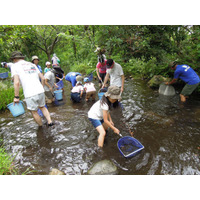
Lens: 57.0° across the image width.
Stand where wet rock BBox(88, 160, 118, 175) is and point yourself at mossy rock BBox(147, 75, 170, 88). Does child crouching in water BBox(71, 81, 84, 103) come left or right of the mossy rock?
left

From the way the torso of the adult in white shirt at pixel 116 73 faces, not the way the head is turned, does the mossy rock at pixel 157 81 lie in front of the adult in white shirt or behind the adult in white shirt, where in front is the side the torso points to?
behind

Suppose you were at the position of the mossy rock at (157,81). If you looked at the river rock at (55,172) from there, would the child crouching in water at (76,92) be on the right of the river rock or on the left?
right

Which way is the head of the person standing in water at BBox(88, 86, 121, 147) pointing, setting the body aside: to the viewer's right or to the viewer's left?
to the viewer's right
